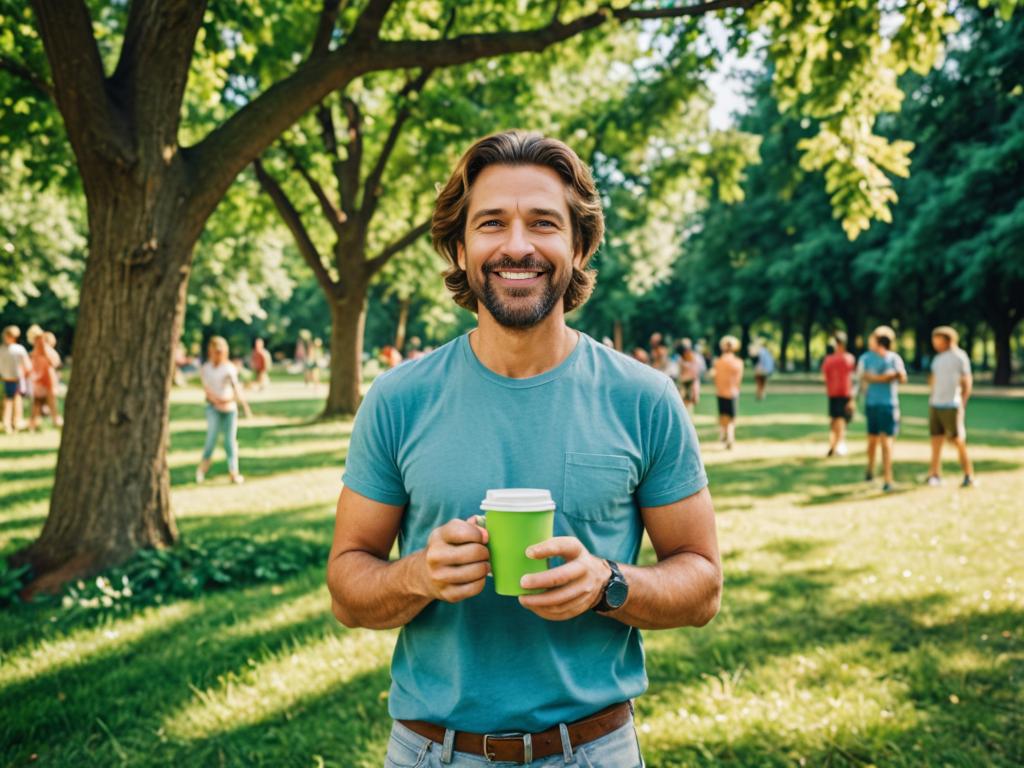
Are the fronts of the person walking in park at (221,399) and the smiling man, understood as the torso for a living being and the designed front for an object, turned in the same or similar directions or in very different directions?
same or similar directions

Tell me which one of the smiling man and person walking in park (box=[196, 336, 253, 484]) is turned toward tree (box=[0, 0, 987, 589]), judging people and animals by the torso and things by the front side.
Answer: the person walking in park

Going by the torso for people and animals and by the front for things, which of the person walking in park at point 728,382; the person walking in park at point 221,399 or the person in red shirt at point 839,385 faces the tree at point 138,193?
the person walking in park at point 221,399

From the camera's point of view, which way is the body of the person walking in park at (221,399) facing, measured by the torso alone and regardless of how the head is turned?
toward the camera

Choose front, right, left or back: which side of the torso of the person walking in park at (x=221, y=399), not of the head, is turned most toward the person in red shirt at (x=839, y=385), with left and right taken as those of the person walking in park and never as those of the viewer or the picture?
left

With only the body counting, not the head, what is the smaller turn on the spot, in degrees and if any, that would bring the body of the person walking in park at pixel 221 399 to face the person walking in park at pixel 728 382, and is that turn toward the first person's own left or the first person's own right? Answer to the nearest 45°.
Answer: approximately 90° to the first person's own left

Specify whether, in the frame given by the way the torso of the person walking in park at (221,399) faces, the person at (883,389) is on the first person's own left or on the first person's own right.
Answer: on the first person's own left

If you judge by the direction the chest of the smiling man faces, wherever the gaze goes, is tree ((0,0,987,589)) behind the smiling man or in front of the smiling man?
behind
